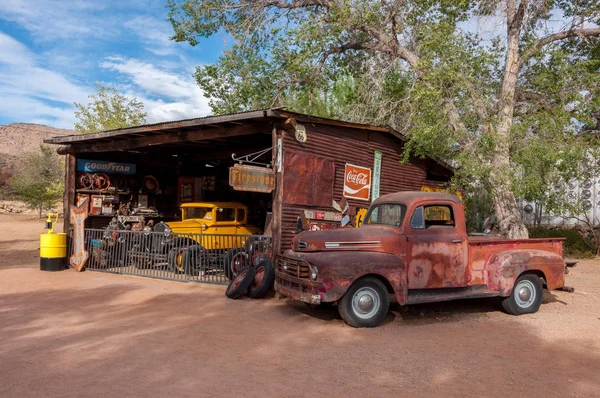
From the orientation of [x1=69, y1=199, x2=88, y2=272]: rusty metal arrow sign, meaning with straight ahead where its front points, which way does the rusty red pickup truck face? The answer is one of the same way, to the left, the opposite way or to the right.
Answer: to the right

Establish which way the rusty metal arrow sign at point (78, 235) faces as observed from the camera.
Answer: facing the viewer

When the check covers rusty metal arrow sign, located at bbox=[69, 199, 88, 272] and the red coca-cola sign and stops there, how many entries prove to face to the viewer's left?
0

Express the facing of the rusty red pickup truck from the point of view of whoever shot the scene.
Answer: facing the viewer and to the left of the viewer

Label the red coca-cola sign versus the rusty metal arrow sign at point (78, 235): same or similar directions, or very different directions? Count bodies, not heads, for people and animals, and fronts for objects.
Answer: same or similar directions

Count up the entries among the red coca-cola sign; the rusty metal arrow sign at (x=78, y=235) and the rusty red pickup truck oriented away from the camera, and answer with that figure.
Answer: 0

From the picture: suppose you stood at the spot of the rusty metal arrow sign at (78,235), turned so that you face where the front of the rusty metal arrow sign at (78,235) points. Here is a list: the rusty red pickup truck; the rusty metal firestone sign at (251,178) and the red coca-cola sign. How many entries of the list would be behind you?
0

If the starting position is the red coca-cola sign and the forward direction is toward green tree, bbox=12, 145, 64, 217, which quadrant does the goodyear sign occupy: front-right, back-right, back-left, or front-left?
front-left

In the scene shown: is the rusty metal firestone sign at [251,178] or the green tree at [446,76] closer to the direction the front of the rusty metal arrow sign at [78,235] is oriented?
the rusty metal firestone sign

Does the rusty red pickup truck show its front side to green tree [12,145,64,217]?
no

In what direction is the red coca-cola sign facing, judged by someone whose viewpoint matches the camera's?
facing the viewer and to the right of the viewer

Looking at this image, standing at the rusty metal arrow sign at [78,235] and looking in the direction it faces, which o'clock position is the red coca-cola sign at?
The red coca-cola sign is roughly at 10 o'clock from the rusty metal arrow sign.

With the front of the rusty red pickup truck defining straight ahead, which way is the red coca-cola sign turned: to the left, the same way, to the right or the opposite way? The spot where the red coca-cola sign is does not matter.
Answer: to the left

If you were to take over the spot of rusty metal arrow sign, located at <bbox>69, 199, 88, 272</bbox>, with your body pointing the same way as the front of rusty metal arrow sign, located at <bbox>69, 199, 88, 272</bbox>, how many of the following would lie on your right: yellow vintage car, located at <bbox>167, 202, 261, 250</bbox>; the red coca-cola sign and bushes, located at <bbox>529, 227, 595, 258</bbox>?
0

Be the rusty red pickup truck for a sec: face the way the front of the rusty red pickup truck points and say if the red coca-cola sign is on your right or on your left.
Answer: on your right

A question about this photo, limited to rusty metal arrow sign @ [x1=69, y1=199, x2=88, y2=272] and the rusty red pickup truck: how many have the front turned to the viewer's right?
0
